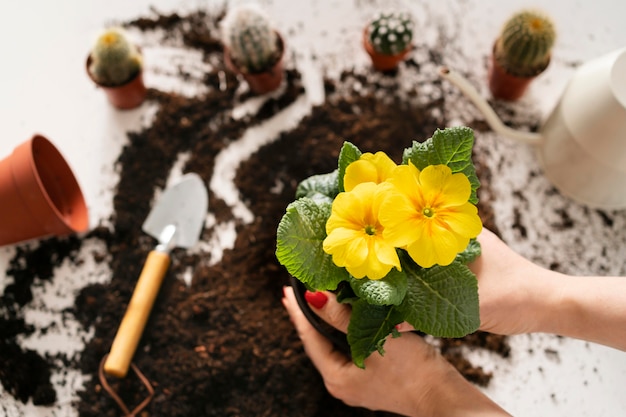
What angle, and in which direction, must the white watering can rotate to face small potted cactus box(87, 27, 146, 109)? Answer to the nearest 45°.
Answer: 0° — it already faces it

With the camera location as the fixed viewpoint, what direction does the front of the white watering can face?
facing to the left of the viewer

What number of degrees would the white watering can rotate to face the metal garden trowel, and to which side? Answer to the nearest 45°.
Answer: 0° — it already faces it

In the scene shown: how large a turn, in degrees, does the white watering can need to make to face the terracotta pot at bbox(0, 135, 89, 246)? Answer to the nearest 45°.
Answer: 0° — it already faces it

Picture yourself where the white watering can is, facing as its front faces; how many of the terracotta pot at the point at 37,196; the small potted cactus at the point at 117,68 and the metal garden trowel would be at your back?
0

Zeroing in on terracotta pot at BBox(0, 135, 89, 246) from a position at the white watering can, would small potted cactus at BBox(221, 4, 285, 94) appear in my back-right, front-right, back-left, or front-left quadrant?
front-right

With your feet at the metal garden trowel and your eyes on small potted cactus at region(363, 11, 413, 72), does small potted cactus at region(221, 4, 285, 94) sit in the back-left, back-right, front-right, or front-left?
front-left

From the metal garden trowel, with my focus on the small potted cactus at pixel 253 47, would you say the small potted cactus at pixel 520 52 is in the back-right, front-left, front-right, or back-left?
front-right
